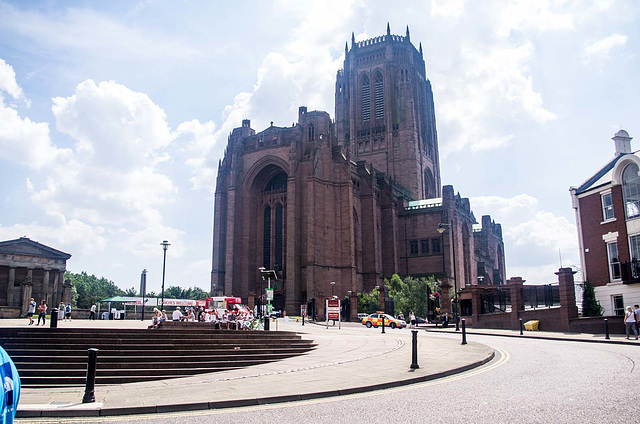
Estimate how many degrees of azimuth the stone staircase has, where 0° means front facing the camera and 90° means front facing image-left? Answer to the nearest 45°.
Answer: approximately 0°

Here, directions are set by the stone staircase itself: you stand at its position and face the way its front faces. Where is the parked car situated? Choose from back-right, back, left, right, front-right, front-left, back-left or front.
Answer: back-left

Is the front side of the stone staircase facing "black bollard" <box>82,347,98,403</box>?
yes

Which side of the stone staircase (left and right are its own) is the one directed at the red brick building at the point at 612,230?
left

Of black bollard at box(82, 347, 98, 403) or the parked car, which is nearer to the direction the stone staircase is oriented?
the black bollard

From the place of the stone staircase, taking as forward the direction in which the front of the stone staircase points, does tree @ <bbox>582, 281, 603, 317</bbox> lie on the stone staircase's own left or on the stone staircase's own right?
on the stone staircase's own left
